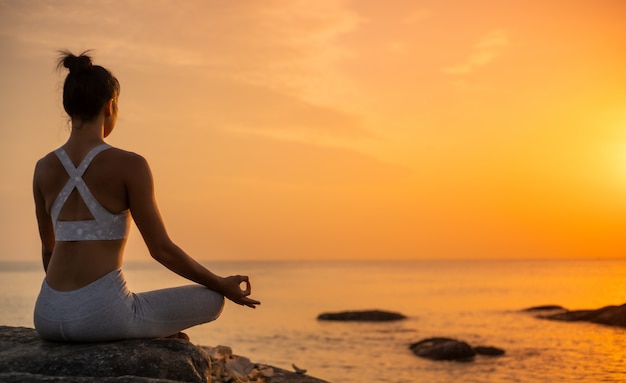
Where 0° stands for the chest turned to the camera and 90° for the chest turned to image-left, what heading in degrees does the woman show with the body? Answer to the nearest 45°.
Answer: approximately 225°

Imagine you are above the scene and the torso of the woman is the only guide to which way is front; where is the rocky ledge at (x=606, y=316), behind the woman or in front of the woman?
in front

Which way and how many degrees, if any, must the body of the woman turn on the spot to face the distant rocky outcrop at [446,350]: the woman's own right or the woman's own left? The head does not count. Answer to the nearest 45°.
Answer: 0° — they already face it

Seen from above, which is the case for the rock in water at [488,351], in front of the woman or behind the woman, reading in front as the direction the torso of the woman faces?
in front
